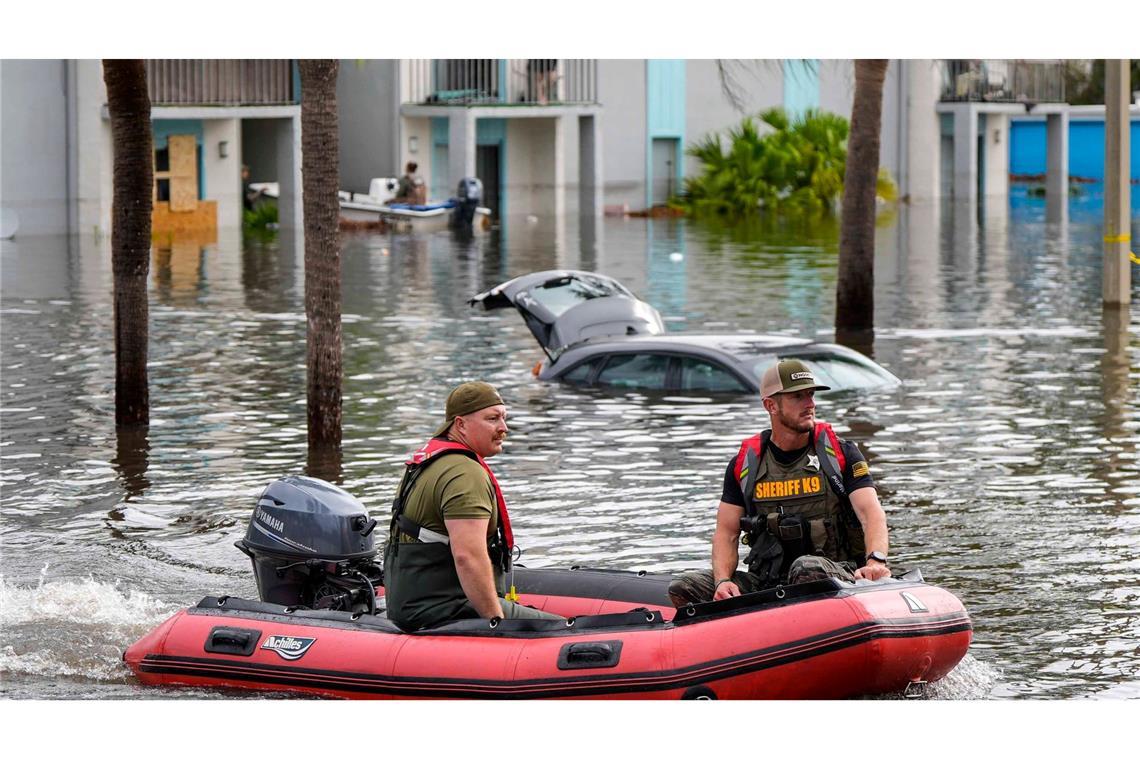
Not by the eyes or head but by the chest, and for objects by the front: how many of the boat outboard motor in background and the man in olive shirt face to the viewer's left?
1

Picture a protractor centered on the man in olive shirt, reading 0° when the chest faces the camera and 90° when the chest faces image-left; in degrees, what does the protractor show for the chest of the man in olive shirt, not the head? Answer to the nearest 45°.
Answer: approximately 270°

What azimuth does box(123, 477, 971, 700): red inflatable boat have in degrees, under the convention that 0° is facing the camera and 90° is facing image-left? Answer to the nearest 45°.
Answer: approximately 270°

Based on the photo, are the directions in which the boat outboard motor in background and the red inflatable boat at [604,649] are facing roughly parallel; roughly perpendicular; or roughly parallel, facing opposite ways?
roughly parallel, facing opposite ways

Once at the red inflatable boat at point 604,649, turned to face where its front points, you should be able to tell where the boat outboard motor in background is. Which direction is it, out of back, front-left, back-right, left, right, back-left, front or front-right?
left

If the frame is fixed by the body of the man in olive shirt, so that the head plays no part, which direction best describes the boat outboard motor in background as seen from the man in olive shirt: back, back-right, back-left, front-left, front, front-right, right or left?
left

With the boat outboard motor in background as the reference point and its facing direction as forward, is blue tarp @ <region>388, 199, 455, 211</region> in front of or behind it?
in front

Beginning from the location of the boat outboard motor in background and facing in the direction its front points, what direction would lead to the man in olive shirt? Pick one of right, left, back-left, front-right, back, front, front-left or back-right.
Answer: left

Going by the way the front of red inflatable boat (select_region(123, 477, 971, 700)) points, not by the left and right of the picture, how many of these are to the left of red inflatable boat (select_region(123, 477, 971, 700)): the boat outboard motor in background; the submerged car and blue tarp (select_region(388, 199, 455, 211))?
3

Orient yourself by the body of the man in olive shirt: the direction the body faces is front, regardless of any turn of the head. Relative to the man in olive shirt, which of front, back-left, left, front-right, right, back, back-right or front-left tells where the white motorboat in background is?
left

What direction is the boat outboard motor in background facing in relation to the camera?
to the viewer's left

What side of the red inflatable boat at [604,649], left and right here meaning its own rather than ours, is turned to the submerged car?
left

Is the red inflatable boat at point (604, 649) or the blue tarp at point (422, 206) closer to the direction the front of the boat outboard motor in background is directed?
the blue tarp

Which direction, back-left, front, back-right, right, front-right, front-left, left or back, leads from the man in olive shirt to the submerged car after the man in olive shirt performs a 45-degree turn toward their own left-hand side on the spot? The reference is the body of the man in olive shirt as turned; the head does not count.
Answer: front-left

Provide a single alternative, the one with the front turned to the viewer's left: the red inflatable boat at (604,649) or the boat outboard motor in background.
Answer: the boat outboard motor in background

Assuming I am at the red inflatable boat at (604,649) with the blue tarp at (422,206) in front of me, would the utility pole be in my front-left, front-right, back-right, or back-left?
front-right

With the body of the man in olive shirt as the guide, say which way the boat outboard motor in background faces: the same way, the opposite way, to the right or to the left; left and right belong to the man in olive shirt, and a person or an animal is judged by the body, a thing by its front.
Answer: the opposite way
